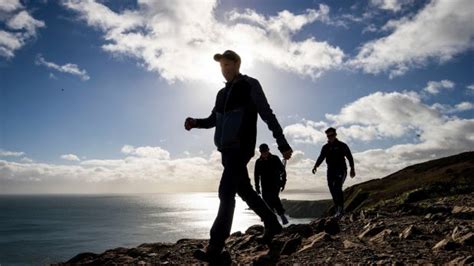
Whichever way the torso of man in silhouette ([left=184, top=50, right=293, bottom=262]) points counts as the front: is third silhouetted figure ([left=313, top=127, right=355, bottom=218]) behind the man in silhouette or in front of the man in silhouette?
behind

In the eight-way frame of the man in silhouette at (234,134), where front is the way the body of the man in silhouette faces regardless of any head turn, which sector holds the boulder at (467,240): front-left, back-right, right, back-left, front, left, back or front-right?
back-left

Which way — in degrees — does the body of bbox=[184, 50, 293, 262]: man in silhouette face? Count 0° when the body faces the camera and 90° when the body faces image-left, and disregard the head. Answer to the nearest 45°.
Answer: approximately 45°

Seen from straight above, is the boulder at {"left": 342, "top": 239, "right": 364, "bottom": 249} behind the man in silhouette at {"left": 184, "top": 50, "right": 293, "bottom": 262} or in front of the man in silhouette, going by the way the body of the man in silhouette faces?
behind

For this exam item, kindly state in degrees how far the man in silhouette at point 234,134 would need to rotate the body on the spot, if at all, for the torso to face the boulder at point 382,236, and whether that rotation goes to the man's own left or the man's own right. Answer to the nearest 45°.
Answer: approximately 180°

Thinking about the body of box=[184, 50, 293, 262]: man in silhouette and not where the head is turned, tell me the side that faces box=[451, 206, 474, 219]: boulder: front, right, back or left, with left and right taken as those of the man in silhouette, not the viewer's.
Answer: back

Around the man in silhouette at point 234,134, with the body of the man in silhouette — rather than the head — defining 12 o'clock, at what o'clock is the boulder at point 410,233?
The boulder is roughly at 7 o'clock from the man in silhouette.

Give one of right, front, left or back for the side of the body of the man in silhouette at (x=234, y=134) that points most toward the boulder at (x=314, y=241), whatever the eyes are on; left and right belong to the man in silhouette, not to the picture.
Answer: back
